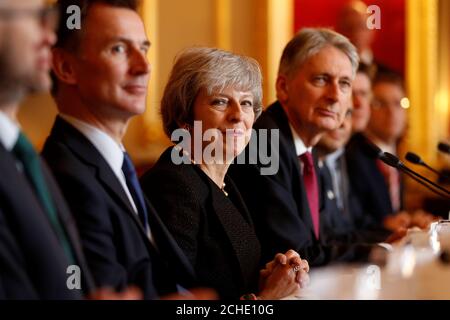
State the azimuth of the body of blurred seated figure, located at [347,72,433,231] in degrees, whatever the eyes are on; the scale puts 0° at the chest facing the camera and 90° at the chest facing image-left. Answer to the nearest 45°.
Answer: approximately 315°

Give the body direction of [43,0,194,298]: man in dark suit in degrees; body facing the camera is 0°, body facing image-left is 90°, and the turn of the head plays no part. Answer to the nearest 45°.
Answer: approximately 315°

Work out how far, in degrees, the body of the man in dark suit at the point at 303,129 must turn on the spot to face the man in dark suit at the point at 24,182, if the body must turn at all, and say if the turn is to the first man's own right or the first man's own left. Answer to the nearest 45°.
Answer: approximately 45° to the first man's own right

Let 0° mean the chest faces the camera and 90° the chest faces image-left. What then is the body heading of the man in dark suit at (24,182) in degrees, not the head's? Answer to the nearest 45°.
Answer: approximately 315°

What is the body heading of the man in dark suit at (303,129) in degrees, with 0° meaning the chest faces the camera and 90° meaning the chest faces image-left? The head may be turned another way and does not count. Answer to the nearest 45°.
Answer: approximately 315°

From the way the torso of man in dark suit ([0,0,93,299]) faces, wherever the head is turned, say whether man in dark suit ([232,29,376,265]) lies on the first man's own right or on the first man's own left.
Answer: on the first man's own left
